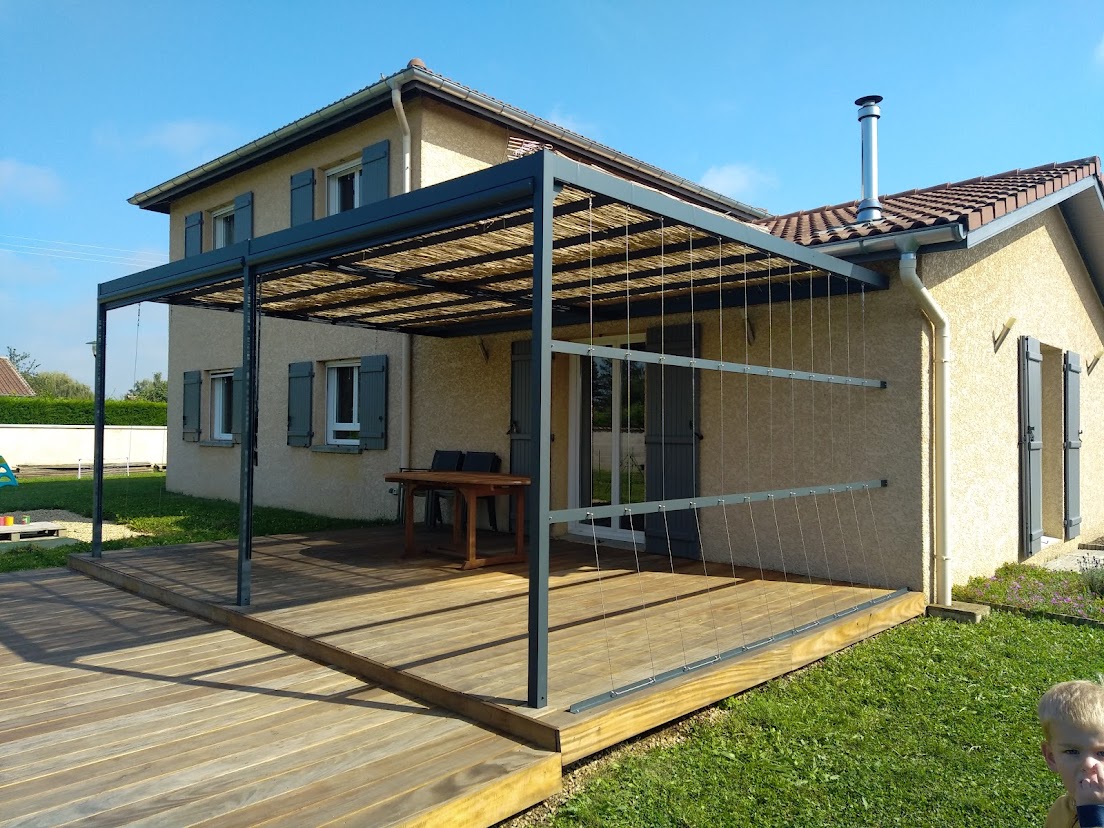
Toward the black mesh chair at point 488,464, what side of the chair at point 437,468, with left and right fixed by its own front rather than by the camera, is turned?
left

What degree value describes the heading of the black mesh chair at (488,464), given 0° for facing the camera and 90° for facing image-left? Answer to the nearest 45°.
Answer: approximately 45°

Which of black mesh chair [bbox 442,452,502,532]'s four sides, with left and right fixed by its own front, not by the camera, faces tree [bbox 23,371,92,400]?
right

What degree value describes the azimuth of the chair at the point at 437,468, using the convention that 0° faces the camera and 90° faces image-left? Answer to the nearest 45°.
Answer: approximately 45°

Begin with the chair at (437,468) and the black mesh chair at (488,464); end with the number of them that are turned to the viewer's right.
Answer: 0

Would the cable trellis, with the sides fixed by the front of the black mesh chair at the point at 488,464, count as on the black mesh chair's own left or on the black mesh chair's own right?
on the black mesh chair's own left

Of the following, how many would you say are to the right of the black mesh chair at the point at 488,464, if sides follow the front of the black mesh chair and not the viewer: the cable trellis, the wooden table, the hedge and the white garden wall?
2

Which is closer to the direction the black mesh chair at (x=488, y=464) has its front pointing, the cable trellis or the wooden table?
the wooden table

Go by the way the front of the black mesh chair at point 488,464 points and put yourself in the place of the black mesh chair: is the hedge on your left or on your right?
on your right

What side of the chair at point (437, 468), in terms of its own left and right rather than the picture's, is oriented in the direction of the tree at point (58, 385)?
right

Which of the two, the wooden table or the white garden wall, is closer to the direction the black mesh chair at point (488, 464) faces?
the wooden table

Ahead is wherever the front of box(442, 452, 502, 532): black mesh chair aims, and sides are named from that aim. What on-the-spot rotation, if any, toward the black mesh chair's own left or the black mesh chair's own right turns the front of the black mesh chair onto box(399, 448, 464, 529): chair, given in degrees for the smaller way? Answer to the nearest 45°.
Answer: approximately 90° to the black mesh chair's own right

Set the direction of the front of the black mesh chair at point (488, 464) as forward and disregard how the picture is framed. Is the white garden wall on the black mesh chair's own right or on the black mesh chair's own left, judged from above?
on the black mesh chair's own right

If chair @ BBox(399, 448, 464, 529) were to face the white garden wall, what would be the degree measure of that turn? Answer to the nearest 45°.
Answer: approximately 90° to its right

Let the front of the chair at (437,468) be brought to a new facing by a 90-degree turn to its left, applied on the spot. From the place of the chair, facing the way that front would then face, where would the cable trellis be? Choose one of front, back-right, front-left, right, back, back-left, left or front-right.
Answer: front
